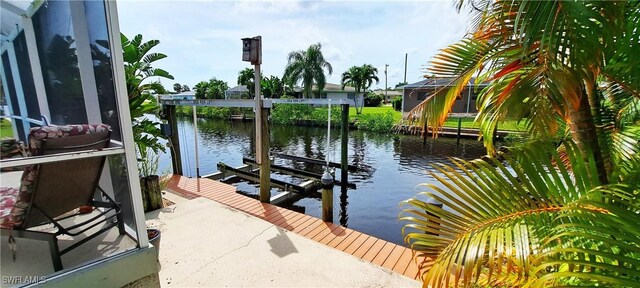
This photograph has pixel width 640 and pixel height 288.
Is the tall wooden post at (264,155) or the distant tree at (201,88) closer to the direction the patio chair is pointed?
the distant tree

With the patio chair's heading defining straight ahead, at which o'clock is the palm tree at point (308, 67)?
The palm tree is roughly at 3 o'clock from the patio chair.

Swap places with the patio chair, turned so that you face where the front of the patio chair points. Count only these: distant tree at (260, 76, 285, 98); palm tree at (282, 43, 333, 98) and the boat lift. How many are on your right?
3

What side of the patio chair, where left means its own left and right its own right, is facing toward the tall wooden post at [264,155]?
right

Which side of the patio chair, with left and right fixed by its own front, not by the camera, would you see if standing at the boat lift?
right

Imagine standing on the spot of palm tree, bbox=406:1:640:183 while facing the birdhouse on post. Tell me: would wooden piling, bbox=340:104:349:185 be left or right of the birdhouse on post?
right

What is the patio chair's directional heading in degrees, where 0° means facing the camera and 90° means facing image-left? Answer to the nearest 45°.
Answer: approximately 135°

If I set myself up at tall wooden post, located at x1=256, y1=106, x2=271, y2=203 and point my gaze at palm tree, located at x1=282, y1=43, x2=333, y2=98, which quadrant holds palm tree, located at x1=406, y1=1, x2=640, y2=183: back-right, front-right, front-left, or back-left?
back-right

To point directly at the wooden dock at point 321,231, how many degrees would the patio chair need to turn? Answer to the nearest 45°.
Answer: approximately 135° to its right

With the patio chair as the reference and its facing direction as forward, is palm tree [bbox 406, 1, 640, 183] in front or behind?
behind

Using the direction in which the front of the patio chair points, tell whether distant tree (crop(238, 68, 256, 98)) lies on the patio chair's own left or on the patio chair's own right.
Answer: on the patio chair's own right
